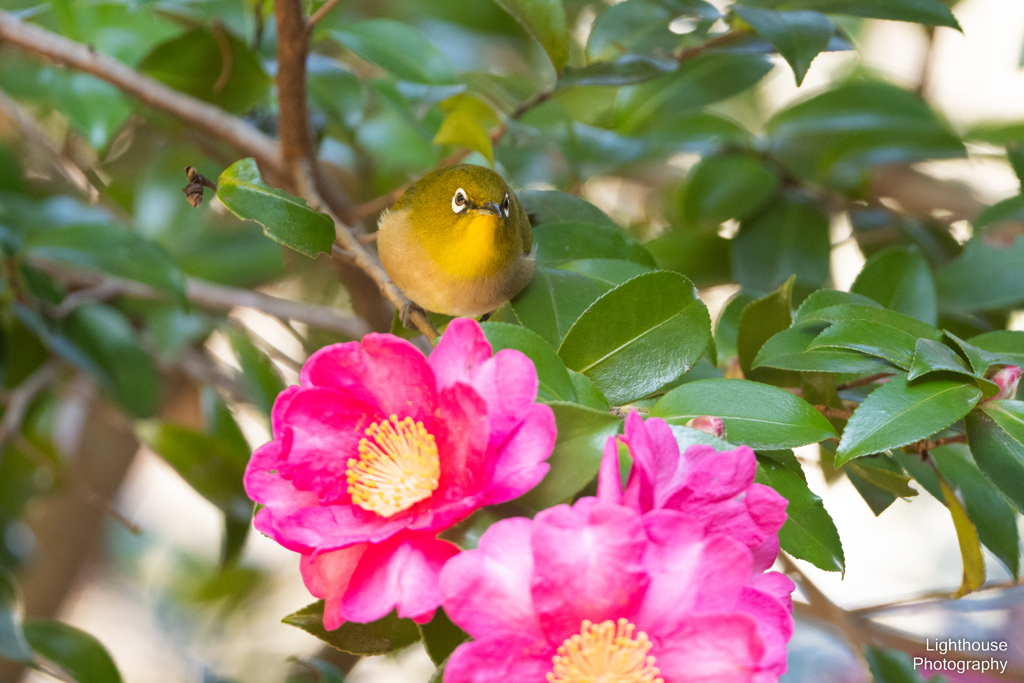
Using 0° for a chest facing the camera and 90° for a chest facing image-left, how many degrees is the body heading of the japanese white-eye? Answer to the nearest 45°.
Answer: approximately 315°
